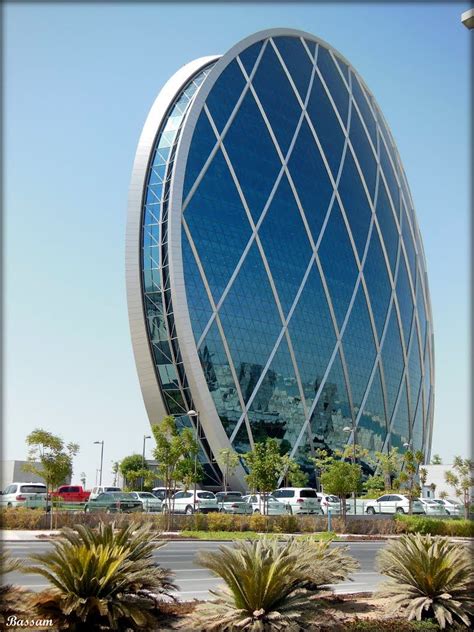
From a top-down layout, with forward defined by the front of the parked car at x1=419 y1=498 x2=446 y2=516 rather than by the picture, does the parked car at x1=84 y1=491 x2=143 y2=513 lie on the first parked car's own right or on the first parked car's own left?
on the first parked car's own right

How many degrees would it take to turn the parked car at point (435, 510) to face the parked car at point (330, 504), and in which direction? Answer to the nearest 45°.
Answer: approximately 135° to its right

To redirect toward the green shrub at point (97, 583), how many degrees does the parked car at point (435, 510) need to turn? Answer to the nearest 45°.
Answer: approximately 45° to its right

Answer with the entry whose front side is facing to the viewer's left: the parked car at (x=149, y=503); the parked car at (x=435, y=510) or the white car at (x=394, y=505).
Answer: the white car

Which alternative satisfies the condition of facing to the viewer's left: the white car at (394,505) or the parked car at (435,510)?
the white car

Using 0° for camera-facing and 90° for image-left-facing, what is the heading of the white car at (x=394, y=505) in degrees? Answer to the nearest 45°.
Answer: approximately 90°

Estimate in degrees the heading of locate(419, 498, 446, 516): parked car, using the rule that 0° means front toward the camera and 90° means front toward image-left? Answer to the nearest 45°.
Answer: approximately 315°

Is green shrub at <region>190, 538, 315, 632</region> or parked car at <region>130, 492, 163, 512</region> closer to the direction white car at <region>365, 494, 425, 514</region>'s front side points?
the parked car

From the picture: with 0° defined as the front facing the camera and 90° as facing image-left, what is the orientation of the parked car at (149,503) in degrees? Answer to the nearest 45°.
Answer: approximately 315°

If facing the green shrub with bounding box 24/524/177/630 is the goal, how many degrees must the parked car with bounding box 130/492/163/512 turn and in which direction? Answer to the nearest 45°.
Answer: approximately 45° to its right
